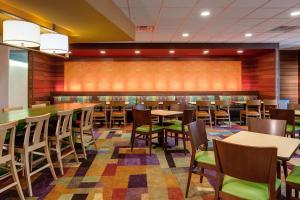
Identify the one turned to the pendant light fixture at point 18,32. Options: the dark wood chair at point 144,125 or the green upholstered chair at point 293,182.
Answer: the green upholstered chair

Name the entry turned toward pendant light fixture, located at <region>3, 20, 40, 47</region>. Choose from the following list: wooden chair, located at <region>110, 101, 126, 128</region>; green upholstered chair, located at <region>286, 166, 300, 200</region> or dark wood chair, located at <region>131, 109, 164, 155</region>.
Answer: the green upholstered chair

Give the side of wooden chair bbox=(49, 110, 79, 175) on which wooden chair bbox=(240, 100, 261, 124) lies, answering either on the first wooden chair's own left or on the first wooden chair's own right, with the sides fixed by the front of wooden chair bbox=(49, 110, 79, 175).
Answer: on the first wooden chair's own right

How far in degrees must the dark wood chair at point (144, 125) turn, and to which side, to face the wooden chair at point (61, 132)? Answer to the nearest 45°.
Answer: approximately 180°

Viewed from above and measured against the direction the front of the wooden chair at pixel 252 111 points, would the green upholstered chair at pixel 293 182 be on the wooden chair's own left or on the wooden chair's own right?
on the wooden chair's own left

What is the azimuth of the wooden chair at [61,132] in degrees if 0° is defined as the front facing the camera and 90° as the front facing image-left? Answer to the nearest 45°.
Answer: approximately 135°

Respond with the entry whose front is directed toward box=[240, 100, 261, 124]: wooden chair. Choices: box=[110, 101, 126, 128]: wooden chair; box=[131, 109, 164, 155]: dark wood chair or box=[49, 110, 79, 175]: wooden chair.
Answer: the dark wood chair
